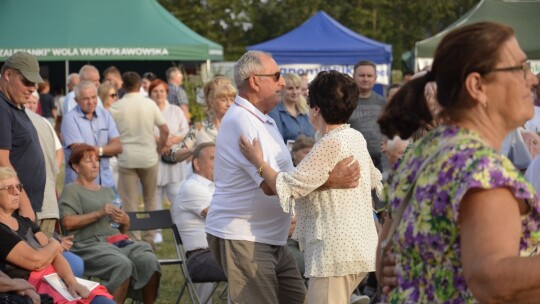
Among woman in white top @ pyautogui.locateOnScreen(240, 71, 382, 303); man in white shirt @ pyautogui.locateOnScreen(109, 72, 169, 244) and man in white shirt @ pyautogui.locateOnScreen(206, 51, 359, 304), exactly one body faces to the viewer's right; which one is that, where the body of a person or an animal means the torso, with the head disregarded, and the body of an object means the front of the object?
man in white shirt @ pyautogui.locateOnScreen(206, 51, 359, 304)

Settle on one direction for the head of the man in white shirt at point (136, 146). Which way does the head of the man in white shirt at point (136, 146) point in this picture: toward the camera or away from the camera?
away from the camera

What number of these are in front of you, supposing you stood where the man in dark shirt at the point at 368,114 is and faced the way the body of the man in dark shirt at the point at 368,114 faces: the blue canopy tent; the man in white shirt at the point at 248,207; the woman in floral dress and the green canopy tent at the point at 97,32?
2

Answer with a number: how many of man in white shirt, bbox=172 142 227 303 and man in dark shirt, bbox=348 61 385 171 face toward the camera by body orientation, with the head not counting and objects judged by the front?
1

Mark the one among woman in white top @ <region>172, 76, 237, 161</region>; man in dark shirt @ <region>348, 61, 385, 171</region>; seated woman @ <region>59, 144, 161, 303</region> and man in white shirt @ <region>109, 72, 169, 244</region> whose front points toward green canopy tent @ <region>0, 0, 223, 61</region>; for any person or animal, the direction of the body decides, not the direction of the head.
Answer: the man in white shirt

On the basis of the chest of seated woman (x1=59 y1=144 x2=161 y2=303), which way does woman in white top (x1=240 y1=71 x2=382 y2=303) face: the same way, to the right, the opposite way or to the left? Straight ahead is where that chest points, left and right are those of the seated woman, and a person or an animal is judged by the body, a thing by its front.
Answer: the opposite way

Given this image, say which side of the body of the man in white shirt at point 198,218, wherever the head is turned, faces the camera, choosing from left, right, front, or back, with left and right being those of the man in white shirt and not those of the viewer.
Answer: right

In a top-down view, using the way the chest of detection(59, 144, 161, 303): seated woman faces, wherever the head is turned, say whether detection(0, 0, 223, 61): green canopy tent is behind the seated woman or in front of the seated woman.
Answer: behind

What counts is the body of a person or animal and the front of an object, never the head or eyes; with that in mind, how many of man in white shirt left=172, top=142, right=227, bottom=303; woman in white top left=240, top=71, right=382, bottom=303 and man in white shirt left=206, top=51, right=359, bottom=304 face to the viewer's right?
2
